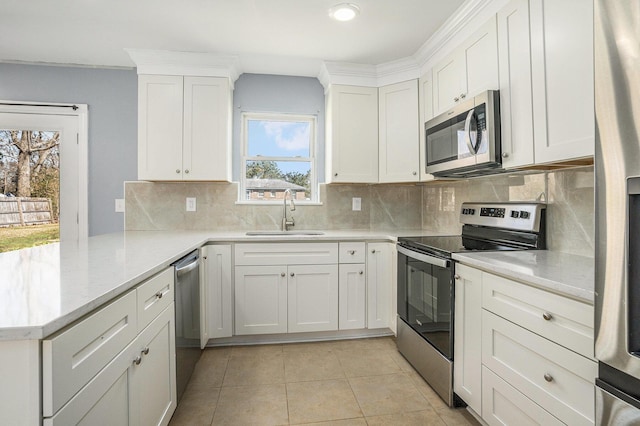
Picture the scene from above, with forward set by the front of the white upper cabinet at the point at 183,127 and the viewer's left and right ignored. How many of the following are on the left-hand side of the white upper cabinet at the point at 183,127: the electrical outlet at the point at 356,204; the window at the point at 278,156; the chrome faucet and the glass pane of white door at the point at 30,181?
3

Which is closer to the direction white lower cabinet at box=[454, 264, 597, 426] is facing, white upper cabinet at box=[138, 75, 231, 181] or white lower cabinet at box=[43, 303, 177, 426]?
the white lower cabinet

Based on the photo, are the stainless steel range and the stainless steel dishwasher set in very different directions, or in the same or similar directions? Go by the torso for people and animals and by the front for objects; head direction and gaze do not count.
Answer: very different directions

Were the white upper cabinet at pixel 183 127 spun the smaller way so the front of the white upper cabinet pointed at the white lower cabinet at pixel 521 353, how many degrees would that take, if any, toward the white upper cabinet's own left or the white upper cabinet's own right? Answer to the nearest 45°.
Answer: approximately 45° to the white upper cabinet's own left

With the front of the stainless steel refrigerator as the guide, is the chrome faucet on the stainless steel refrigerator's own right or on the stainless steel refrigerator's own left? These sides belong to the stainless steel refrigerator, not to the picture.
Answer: on the stainless steel refrigerator's own right

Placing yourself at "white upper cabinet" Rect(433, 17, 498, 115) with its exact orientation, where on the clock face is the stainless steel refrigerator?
The stainless steel refrigerator is roughly at 10 o'clock from the white upper cabinet.

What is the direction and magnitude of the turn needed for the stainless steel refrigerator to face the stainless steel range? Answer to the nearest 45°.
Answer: approximately 90° to its right

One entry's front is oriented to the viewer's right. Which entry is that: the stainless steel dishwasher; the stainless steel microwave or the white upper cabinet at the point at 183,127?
the stainless steel dishwasher

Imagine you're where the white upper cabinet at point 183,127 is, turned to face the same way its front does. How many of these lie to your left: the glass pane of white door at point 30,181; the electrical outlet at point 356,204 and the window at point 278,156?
2

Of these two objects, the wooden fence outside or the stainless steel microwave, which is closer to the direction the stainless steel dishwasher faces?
the stainless steel microwave

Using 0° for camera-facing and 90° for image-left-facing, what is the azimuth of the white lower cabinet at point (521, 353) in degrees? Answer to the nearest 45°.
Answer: approximately 45°

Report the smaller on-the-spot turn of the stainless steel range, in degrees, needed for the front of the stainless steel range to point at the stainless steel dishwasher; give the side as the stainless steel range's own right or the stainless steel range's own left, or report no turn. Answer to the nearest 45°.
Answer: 0° — it already faces it

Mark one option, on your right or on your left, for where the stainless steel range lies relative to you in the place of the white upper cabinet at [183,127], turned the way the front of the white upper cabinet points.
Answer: on your left

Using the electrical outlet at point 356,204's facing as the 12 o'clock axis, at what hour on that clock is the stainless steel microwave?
The stainless steel microwave is roughly at 11 o'clock from the electrical outlet.
